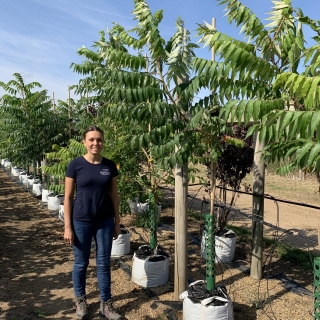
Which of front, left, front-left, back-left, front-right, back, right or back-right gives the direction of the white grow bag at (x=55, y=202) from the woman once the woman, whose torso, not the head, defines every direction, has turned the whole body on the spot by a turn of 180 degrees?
front

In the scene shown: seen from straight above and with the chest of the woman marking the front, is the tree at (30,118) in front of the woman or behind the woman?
behind

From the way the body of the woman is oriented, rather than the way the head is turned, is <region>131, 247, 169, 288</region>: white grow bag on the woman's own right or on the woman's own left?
on the woman's own left

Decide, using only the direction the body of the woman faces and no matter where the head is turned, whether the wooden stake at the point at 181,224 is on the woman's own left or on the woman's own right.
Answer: on the woman's own left

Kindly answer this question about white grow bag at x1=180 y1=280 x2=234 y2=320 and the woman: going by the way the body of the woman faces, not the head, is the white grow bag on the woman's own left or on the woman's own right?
on the woman's own left

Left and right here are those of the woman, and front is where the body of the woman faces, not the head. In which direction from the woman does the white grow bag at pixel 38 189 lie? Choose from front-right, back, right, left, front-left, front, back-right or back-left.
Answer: back

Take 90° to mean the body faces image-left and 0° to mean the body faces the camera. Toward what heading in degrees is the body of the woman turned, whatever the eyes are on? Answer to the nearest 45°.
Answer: approximately 0°

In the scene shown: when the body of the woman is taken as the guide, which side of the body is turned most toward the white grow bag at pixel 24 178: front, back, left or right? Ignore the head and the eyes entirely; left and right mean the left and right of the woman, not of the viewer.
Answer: back

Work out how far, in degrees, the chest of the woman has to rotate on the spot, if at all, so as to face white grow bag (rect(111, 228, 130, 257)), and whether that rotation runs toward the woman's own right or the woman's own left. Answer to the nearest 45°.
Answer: approximately 180°
